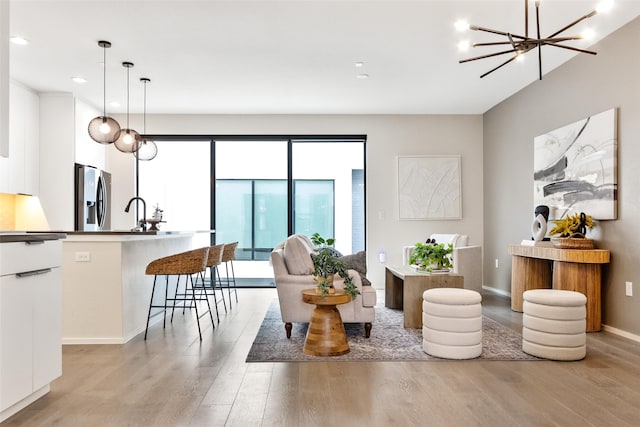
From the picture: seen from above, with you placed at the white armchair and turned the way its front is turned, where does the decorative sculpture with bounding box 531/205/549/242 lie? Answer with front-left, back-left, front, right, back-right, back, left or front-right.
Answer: left

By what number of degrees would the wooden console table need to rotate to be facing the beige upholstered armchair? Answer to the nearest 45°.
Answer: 0° — it already faces it

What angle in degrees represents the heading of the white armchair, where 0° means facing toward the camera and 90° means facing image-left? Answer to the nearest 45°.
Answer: approximately 45°

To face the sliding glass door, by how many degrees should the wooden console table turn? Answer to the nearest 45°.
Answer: approximately 45° to its right

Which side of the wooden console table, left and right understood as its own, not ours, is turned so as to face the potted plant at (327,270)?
front

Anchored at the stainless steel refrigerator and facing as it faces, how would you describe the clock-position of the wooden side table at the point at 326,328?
The wooden side table is roughly at 1 o'clock from the stainless steel refrigerator.

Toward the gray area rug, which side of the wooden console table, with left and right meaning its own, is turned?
front

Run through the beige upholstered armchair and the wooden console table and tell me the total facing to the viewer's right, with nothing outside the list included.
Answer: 1

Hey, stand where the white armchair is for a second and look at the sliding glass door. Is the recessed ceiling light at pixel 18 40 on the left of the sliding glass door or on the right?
left

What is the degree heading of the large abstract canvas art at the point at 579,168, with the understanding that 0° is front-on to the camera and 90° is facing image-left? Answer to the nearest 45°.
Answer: approximately 45°

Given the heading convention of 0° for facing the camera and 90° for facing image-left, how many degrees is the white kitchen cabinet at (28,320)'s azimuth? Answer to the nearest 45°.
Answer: approximately 315°

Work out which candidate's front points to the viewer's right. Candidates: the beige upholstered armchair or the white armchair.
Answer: the beige upholstered armchair
